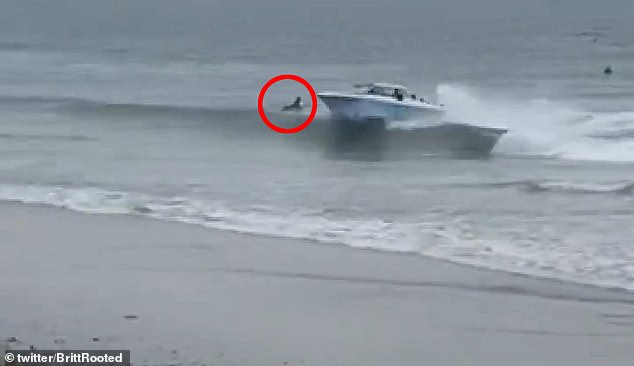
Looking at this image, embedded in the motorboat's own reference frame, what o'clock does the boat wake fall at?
The boat wake is roughly at 5 o'clock from the motorboat.

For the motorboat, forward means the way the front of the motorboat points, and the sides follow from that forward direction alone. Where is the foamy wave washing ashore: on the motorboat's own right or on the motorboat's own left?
on the motorboat's own left

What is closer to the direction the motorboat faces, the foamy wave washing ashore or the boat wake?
the foamy wave washing ashore

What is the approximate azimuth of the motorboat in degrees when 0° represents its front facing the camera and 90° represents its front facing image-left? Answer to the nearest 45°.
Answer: approximately 90°
